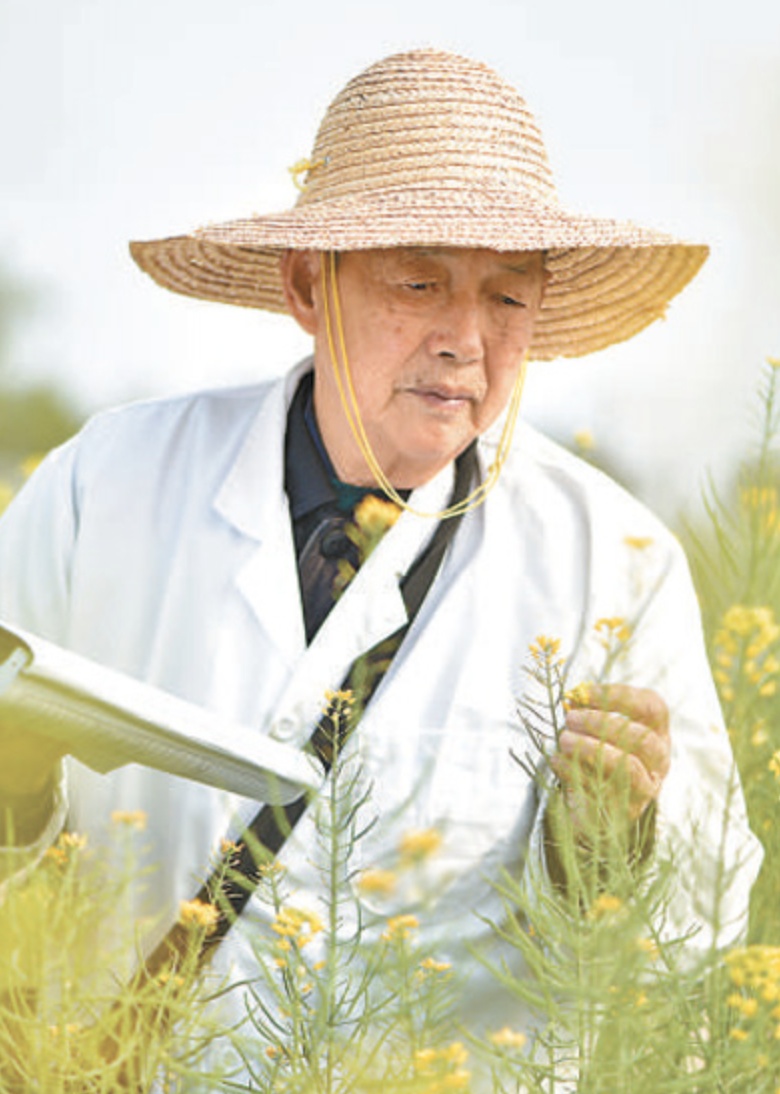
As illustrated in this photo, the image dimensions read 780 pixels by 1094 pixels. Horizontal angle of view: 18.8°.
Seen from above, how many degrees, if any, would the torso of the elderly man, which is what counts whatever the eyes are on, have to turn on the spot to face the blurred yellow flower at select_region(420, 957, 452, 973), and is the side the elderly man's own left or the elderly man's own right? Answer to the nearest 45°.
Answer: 0° — they already face it

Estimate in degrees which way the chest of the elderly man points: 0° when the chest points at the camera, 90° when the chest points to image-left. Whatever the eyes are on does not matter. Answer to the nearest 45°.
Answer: approximately 0°

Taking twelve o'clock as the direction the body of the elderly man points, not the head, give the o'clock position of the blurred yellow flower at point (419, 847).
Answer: The blurred yellow flower is roughly at 12 o'clock from the elderly man.

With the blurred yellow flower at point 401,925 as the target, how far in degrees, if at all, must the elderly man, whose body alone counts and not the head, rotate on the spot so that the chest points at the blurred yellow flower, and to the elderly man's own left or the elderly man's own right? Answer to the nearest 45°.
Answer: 0° — they already face it
